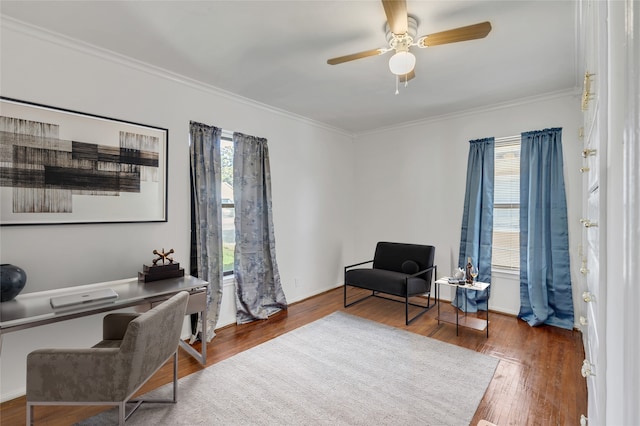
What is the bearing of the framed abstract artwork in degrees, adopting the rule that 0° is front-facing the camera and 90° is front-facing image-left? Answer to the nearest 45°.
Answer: approximately 315°

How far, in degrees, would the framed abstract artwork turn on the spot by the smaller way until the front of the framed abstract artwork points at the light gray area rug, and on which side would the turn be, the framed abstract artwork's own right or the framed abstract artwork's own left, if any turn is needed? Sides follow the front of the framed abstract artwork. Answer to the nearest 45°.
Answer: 0° — it already faces it

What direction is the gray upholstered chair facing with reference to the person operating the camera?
facing away from the viewer and to the left of the viewer

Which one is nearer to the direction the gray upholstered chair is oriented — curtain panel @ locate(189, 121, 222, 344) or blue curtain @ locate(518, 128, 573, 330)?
the curtain panel

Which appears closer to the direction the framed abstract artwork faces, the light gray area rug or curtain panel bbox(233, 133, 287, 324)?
the light gray area rug

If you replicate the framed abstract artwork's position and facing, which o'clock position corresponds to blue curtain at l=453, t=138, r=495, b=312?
The blue curtain is roughly at 11 o'clock from the framed abstract artwork.

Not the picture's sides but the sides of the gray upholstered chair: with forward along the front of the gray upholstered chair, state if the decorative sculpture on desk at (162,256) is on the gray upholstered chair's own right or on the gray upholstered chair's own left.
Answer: on the gray upholstered chair's own right

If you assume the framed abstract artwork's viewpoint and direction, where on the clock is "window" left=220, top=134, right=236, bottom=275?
The window is roughly at 10 o'clock from the framed abstract artwork.

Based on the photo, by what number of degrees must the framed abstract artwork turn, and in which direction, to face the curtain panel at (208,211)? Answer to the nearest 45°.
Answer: approximately 45° to its left

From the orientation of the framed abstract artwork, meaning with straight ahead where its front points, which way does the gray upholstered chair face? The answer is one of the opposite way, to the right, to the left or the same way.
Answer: the opposite way

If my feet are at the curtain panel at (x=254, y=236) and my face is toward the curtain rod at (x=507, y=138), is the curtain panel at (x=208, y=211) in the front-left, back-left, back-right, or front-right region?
back-right

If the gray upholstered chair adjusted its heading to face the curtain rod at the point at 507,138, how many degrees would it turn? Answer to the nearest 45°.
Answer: approximately 135° to its right
